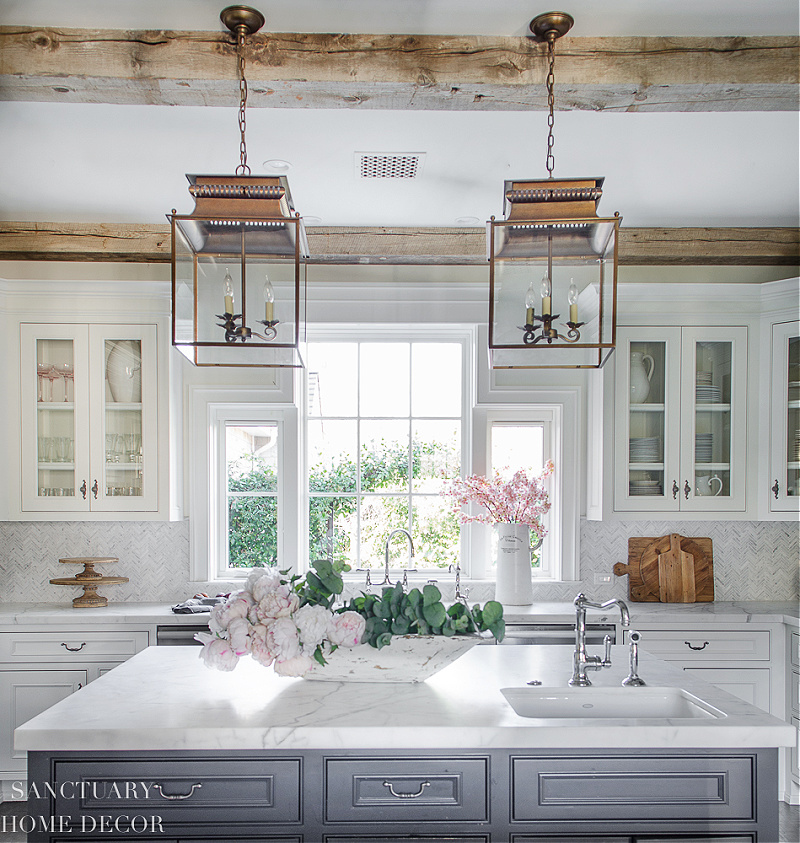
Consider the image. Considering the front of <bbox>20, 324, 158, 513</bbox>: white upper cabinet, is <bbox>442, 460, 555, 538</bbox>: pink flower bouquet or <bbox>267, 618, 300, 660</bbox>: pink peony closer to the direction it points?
the pink peony

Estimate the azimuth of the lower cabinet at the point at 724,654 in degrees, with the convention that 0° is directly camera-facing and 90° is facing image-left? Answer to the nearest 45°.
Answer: approximately 0°

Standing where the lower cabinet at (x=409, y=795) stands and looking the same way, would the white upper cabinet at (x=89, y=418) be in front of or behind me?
behind

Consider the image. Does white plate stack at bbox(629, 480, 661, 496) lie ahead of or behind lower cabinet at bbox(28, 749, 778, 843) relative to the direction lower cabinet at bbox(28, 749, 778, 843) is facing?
behind

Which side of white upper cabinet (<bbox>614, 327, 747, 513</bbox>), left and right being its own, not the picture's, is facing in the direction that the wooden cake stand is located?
right
